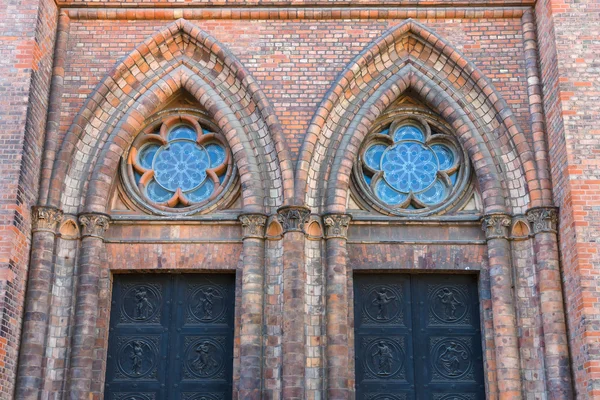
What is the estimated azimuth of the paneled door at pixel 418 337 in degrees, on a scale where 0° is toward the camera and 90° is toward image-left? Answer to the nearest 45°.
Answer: approximately 0°

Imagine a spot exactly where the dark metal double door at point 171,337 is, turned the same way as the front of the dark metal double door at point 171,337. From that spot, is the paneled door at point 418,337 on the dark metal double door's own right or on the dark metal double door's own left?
on the dark metal double door's own left

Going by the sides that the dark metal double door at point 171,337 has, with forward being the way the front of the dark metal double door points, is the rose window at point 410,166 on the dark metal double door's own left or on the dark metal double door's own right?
on the dark metal double door's own left

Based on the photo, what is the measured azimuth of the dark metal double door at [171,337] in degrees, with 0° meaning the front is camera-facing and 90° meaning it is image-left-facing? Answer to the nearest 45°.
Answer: approximately 0°

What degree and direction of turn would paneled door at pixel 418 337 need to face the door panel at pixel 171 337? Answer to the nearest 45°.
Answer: approximately 90° to its right

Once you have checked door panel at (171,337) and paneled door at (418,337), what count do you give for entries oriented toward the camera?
2
